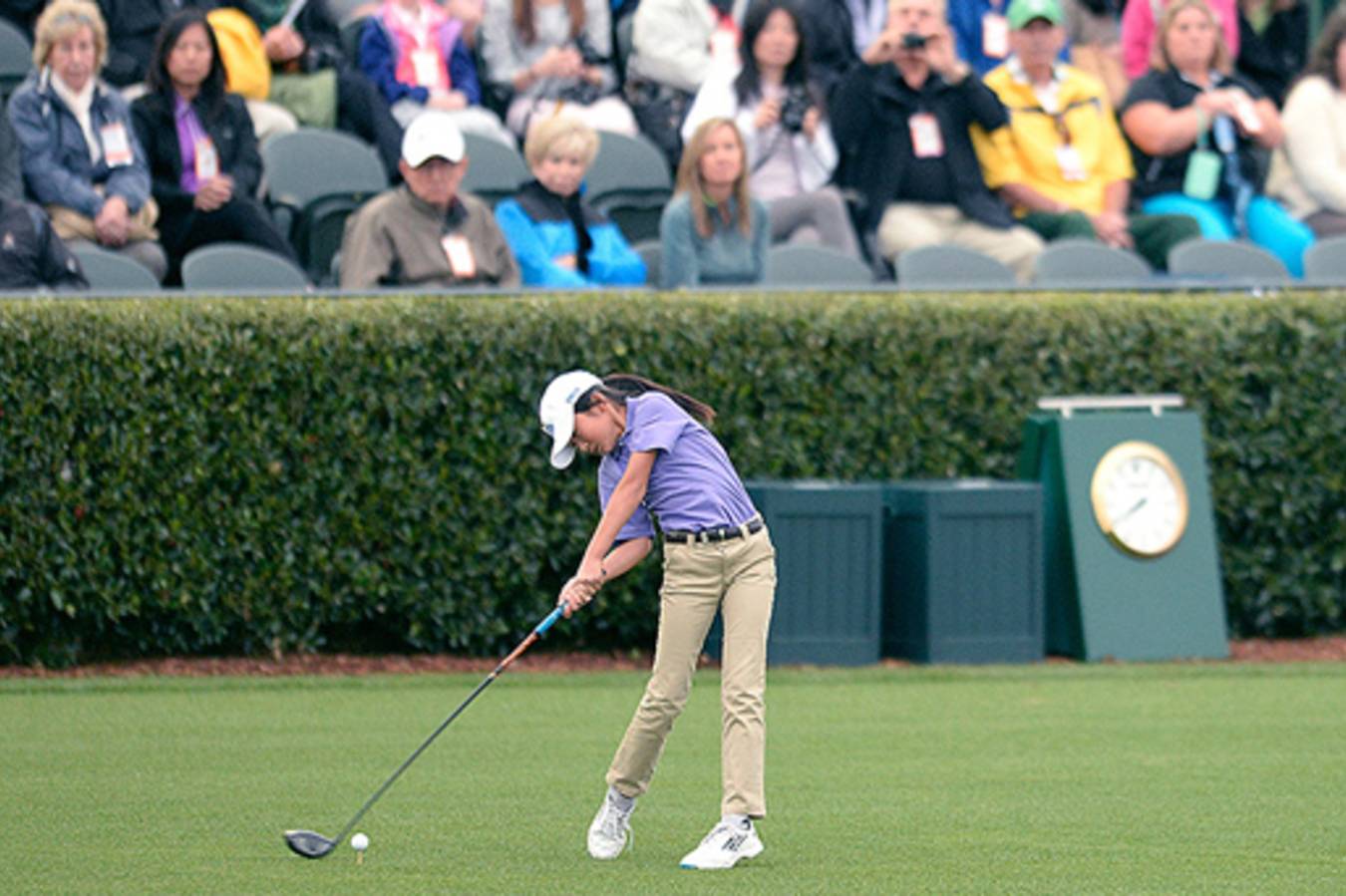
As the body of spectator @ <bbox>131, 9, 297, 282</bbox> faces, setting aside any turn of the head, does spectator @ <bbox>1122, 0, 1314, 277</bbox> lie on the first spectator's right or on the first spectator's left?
on the first spectator's left

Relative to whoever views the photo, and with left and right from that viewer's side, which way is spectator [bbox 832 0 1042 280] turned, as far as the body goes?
facing the viewer

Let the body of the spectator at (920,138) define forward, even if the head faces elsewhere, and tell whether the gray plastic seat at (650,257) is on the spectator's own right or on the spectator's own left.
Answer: on the spectator's own right

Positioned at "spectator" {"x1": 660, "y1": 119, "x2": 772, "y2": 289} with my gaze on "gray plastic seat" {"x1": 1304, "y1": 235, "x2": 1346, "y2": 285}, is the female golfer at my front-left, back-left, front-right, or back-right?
back-right

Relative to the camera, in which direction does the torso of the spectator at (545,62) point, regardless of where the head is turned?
toward the camera

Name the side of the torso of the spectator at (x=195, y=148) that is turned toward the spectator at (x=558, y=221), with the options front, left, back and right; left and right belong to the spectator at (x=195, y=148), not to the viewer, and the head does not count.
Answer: left

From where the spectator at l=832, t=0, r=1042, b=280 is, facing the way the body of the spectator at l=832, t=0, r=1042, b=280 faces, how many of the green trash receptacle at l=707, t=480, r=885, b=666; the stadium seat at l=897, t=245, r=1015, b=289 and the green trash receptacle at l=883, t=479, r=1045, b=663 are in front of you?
3

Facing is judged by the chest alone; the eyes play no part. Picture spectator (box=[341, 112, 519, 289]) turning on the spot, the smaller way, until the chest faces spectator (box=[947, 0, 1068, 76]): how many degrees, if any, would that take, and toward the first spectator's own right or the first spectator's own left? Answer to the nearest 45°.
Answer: approximately 135° to the first spectator's own left

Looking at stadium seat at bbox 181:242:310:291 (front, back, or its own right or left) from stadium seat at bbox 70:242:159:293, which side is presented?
right

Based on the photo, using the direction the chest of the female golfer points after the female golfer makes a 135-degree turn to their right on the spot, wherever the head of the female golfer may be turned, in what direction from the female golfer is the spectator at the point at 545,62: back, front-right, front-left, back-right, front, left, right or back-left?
front

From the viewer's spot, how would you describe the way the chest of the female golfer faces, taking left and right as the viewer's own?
facing the viewer and to the left of the viewer

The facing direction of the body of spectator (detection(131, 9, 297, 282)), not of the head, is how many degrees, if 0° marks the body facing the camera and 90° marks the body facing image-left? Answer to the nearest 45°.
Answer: approximately 0°

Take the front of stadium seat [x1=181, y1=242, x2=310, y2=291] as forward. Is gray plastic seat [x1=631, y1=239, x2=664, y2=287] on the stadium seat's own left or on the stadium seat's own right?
on the stadium seat's own left

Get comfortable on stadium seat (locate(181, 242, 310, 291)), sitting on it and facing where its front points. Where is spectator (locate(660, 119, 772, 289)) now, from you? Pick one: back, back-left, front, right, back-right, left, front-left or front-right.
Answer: left
